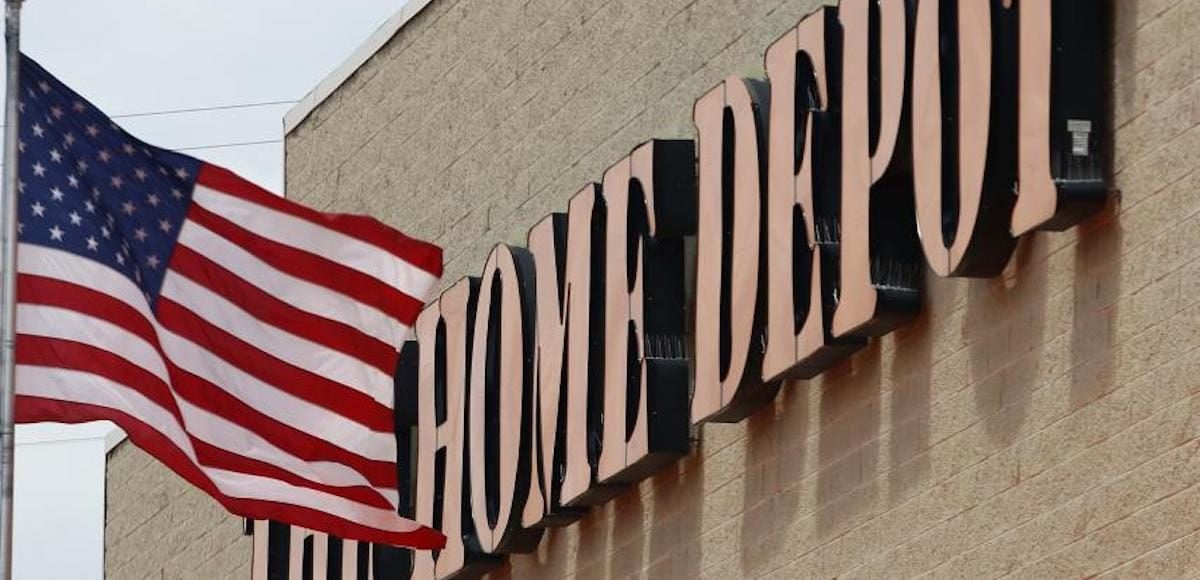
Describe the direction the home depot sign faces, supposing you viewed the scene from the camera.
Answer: facing the viewer and to the left of the viewer

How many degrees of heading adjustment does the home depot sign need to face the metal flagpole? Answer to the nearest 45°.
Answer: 0° — it already faces it
